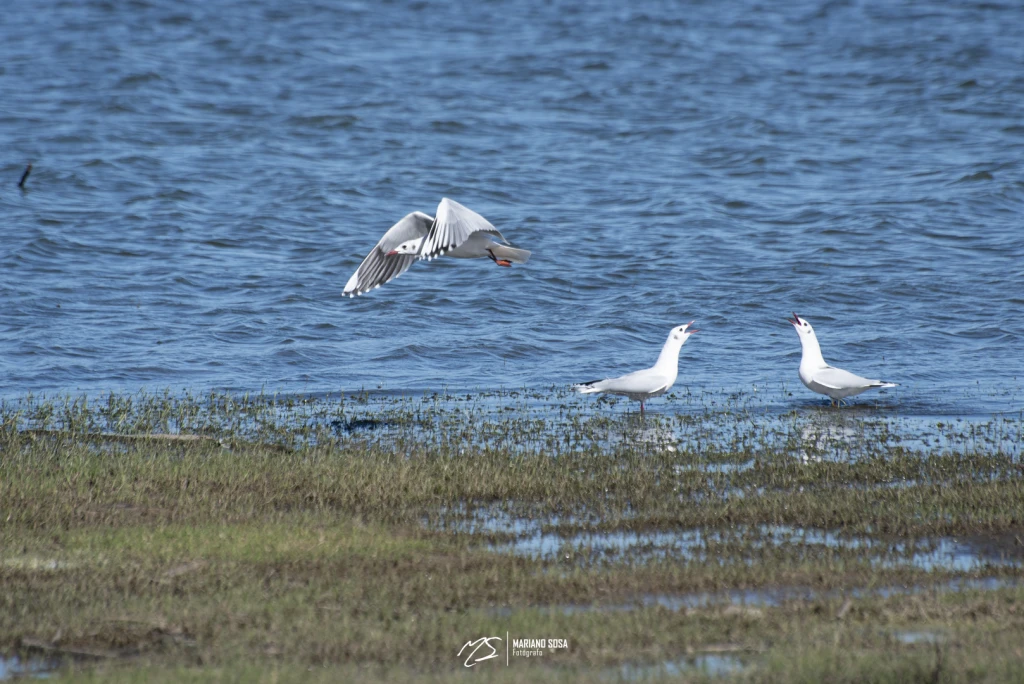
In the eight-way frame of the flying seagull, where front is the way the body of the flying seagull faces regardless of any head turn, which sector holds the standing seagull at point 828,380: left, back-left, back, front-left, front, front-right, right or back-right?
back

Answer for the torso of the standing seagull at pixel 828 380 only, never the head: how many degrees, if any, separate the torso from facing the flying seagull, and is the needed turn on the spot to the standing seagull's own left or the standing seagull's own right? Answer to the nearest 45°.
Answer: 0° — it already faces it

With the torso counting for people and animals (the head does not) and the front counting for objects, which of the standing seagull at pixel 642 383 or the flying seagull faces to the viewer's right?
the standing seagull

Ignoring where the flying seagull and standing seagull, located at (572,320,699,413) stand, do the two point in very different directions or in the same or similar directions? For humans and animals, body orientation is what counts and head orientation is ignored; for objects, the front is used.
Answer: very different directions

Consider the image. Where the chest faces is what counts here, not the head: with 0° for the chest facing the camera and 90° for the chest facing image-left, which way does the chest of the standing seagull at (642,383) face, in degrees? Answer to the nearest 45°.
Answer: approximately 270°

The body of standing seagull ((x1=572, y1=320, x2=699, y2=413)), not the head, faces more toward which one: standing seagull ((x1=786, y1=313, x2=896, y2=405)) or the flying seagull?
the standing seagull

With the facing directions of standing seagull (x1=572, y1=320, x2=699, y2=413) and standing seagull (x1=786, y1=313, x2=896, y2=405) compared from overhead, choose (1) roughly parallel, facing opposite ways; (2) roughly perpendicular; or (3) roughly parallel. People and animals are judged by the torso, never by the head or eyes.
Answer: roughly parallel, facing opposite ways

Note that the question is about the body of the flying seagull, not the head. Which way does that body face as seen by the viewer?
to the viewer's left

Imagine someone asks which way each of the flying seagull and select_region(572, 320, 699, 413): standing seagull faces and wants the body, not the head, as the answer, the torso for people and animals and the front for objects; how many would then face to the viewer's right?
1

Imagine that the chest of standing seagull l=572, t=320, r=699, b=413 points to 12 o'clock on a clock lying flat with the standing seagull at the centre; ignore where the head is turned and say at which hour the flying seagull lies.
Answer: The flying seagull is roughly at 6 o'clock from the standing seagull.

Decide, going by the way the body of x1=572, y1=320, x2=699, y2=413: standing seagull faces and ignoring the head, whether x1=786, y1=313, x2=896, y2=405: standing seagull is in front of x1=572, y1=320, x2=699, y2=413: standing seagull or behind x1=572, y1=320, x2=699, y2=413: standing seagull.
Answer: in front

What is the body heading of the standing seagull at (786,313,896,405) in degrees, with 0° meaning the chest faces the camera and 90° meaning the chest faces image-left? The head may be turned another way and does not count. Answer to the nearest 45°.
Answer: approximately 90°

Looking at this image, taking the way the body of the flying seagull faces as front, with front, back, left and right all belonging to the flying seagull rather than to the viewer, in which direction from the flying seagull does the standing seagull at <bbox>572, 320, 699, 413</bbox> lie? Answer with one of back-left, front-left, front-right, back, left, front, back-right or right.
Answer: back
